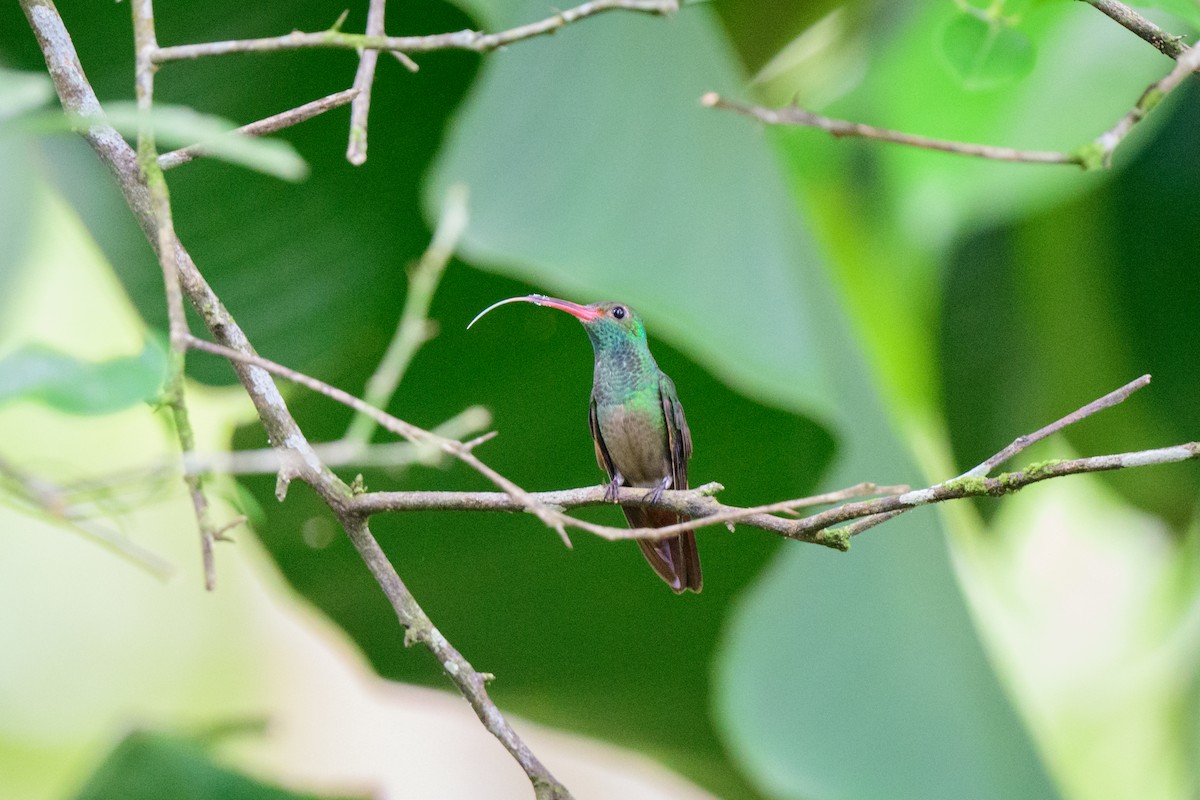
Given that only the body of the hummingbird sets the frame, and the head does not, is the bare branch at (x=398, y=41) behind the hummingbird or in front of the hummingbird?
in front

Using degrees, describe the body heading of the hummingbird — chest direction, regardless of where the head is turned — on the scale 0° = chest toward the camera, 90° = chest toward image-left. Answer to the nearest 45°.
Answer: approximately 45°

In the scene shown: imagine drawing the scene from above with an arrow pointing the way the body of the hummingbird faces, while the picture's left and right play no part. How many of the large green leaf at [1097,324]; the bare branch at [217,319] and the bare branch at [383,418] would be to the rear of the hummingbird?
1

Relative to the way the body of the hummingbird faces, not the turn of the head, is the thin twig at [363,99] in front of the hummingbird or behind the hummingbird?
in front

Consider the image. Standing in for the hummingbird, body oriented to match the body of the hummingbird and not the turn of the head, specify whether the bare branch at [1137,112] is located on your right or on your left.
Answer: on your left

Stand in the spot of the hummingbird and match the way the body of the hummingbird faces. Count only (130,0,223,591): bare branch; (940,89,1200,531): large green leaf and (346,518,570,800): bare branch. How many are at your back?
1

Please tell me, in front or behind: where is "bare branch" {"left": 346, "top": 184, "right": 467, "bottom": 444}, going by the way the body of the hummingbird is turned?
in front

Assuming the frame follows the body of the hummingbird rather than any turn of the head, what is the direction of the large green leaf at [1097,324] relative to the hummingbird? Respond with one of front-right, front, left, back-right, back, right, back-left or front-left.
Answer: back
